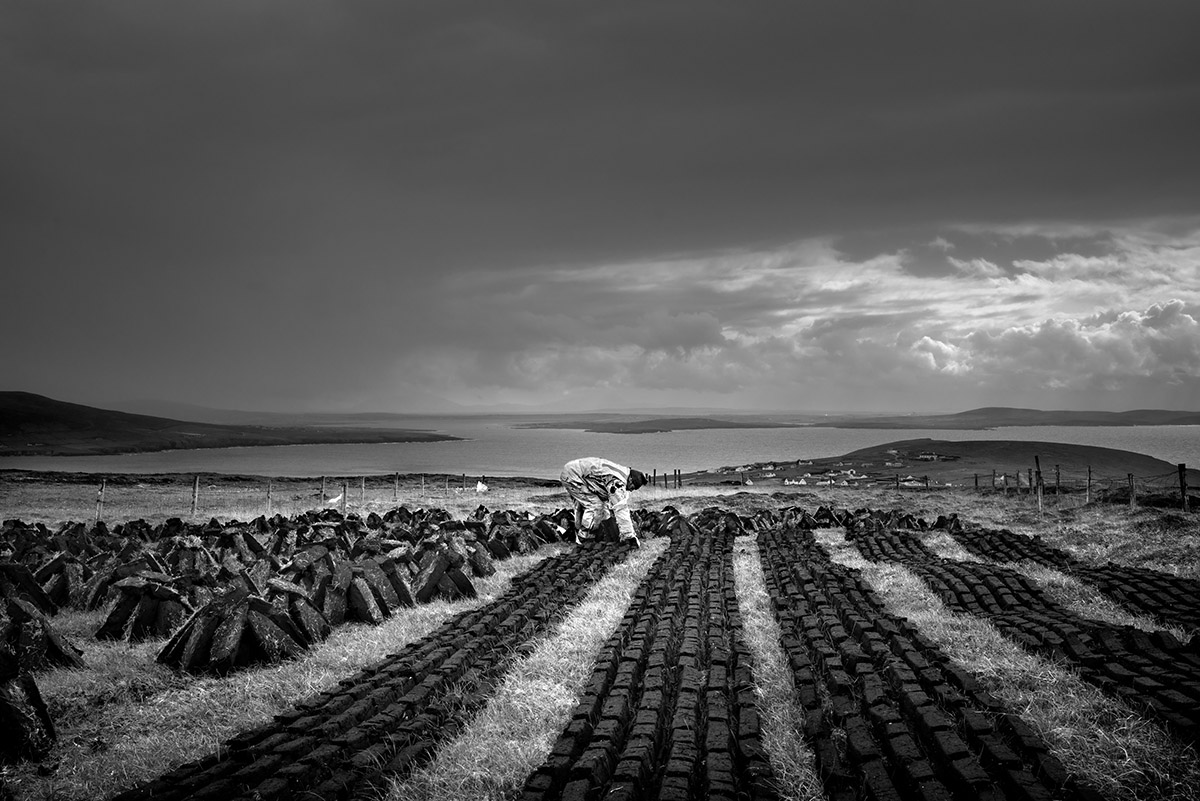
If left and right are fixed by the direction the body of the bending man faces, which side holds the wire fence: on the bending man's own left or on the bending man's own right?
on the bending man's own left

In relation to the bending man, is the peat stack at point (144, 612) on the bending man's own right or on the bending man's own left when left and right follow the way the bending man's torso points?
on the bending man's own right

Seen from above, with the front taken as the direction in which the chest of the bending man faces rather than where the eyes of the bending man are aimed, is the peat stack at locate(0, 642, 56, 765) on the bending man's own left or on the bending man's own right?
on the bending man's own right

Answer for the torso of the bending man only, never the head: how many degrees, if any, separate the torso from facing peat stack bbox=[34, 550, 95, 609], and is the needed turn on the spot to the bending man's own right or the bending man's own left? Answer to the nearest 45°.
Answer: approximately 135° to the bending man's own right

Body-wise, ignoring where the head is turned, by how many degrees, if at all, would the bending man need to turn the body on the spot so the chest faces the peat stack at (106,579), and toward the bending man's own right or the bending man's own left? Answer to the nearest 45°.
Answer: approximately 135° to the bending man's own right

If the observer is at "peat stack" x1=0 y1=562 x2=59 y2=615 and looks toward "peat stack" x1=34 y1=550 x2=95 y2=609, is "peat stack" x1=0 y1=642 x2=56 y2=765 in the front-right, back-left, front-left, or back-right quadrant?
back-right

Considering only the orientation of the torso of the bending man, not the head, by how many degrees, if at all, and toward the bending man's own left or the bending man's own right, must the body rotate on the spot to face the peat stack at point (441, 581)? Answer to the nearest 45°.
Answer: approximately 90° to the bending man's own right

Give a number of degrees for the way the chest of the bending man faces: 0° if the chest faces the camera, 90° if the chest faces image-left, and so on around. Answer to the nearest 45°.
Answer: approximately 270°

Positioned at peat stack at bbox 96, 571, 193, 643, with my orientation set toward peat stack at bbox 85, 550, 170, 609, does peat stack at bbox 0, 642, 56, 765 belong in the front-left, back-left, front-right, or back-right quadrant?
back-left
